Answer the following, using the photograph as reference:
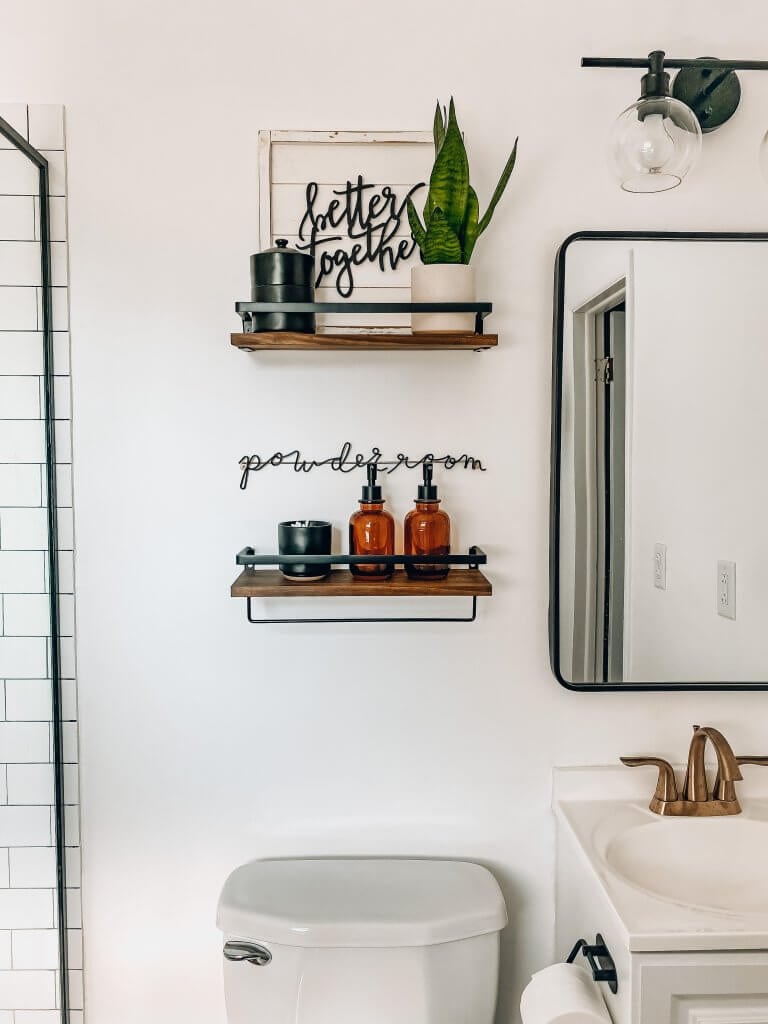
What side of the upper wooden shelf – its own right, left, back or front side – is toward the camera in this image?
front

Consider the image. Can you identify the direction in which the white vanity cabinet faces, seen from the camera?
facing the viewer

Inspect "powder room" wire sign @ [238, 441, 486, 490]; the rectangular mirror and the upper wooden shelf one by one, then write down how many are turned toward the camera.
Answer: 3

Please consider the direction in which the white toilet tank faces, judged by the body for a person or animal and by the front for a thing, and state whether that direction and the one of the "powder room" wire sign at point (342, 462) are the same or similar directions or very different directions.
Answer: same or similar directions

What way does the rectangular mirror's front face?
toward the camera

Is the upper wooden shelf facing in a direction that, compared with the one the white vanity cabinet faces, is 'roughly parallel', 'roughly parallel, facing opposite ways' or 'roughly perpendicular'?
roughly parallel
